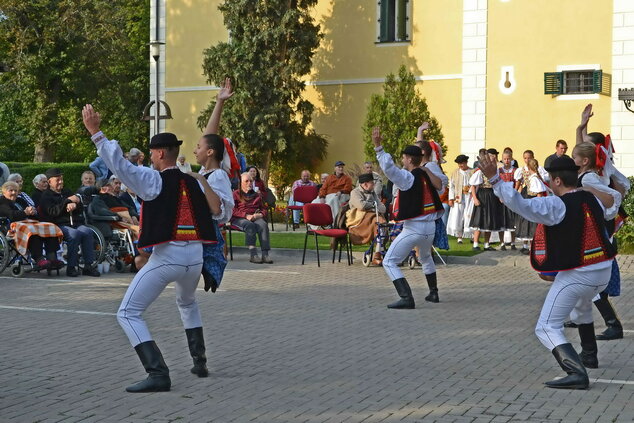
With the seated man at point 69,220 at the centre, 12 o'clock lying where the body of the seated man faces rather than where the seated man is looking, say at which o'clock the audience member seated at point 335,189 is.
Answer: The audience member seated is roughly at 9 o'clock from the seated man.

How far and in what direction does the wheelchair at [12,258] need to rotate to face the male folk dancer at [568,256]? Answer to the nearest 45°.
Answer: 0° — it already faces them

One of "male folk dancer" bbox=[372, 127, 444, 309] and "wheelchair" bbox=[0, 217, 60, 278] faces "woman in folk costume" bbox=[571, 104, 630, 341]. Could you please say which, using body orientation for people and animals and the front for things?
the wheelchair

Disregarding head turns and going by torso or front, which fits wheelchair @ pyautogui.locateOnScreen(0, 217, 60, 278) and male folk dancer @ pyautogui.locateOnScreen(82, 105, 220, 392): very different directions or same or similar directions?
very different directions

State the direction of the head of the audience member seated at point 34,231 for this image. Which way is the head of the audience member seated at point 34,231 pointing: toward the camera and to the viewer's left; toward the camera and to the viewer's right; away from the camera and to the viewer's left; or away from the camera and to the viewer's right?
toward the camera and to the viewer's right

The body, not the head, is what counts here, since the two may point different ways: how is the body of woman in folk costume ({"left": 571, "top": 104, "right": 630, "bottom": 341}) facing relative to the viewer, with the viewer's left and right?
facing to the left of the viewer

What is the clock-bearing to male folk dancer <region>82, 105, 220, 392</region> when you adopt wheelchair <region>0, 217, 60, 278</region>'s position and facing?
The male folk dancer is roughly at 1 o'clock from the wheelchair.

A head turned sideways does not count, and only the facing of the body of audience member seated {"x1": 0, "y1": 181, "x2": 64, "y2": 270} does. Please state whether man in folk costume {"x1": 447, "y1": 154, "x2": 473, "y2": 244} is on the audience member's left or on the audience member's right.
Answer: on the audience member's left

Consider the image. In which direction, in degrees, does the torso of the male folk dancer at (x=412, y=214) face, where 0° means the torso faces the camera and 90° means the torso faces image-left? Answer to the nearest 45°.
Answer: approximately 135°

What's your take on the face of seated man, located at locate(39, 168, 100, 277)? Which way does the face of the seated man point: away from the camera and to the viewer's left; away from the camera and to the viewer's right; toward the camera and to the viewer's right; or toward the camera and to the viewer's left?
toward the camera and to the viewer's right

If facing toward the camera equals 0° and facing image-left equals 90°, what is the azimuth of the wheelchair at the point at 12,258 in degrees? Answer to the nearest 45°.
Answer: approximately 315°
